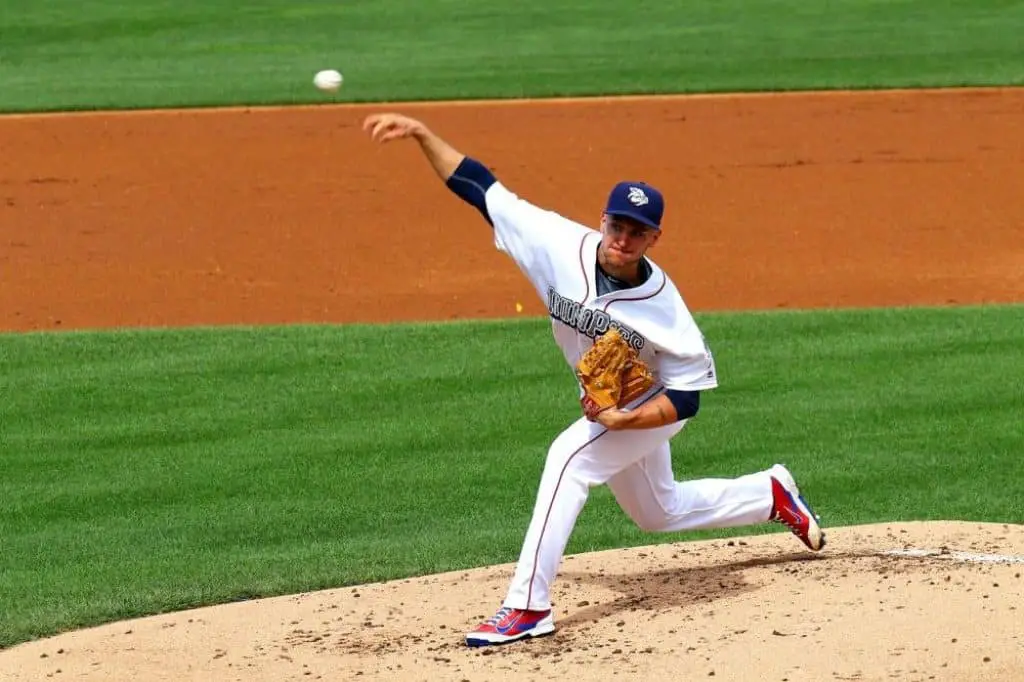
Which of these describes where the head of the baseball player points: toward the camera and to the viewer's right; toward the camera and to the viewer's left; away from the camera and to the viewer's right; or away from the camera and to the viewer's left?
toward the camera and to the viewer's left

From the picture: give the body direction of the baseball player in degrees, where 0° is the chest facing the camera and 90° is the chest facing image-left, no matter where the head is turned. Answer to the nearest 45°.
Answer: approximately 45°
